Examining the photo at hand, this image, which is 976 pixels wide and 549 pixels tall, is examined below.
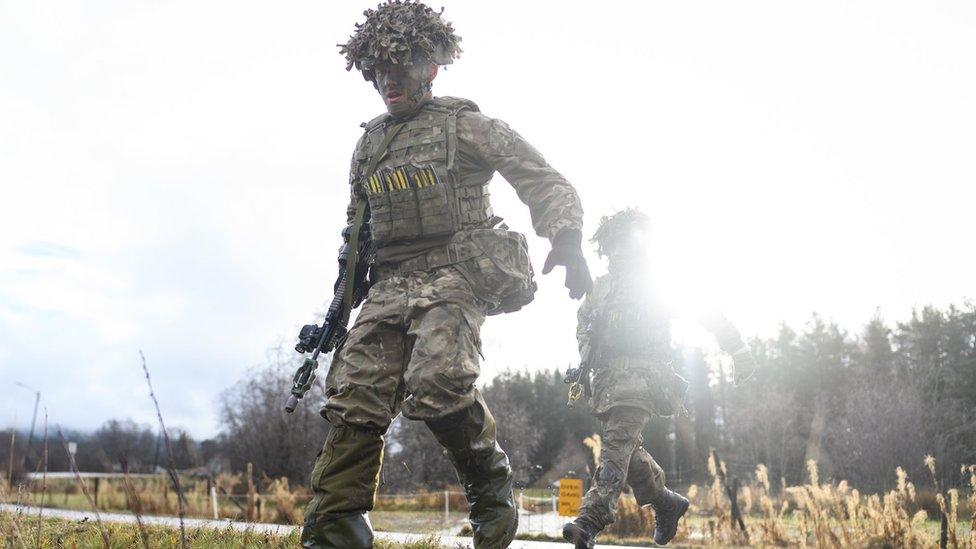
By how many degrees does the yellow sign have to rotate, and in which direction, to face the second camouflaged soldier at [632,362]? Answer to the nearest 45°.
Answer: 0° — it already faces them

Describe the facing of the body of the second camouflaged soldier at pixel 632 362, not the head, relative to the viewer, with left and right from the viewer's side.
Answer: facing the viewer and to the left of the viewer

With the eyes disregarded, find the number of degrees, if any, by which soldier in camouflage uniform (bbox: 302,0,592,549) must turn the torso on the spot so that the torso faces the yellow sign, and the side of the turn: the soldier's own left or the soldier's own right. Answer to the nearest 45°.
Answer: approximately 135° to the soldier's own right

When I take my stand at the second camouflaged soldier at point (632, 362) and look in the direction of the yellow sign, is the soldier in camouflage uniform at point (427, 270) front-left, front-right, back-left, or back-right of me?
back-left

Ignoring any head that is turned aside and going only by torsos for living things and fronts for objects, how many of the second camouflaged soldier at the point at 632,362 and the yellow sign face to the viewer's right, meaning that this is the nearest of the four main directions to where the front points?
0

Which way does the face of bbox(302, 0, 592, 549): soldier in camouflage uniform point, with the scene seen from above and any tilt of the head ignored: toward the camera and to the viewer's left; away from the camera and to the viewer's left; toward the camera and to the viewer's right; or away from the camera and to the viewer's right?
toward the camera and to the viewer's left

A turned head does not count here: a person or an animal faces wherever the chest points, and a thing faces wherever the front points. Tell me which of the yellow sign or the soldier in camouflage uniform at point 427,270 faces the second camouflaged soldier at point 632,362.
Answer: the yellow sign

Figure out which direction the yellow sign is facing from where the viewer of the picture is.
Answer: facing the viewer

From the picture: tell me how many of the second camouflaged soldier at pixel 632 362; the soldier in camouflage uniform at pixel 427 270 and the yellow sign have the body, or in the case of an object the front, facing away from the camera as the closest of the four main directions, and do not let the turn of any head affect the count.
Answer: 0

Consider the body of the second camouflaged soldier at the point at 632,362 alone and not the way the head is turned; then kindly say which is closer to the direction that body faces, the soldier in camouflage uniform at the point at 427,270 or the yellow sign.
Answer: the soldier in camouflage uniform

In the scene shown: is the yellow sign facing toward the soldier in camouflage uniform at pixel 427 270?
yes
